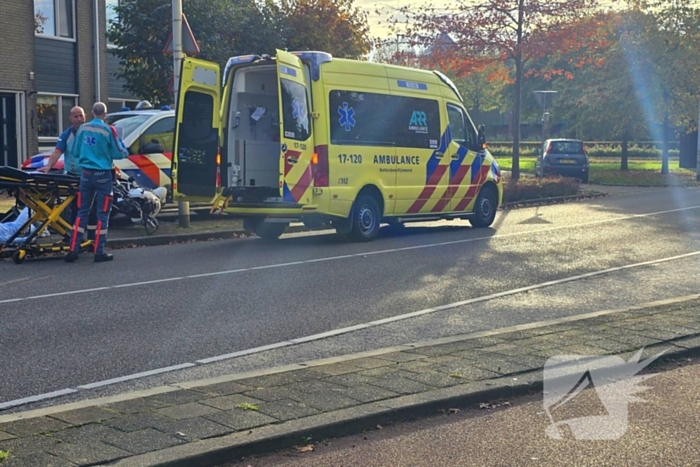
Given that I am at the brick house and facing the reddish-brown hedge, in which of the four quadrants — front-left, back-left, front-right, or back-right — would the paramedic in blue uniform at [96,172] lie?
front-right

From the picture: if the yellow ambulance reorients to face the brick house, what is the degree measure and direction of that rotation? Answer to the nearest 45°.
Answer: approximately 90° to its left

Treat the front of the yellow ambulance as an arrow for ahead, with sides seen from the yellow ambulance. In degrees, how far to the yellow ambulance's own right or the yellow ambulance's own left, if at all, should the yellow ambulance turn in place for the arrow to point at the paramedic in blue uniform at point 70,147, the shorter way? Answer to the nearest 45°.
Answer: approximately 180°

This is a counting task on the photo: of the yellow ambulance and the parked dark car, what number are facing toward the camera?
0

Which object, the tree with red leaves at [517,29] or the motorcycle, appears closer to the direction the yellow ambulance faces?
the tree with red leaves

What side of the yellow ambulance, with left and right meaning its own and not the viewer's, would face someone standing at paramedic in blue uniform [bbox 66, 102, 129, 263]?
back

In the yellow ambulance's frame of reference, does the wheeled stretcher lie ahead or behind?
behind

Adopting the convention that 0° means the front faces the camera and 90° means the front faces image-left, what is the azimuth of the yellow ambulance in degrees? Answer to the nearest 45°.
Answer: approximately 225°

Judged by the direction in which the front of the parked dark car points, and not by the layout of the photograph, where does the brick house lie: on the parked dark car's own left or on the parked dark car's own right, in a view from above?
on the parked dark car's own left

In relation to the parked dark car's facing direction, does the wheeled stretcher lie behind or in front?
behind

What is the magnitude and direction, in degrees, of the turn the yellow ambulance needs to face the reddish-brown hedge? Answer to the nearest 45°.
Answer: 0° — it already faces it

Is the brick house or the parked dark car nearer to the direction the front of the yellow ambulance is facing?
the parked dark car

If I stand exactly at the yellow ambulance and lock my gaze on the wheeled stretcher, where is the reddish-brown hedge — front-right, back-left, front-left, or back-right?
back-right

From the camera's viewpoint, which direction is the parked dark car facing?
away from the camera
